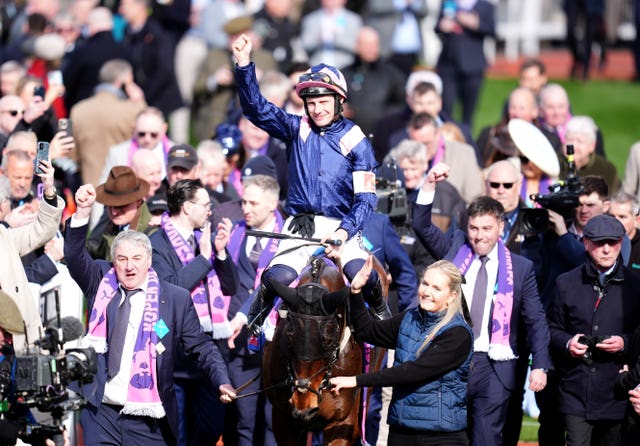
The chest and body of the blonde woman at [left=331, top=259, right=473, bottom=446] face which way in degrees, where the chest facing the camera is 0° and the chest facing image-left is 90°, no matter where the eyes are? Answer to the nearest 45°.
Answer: approximately 45°

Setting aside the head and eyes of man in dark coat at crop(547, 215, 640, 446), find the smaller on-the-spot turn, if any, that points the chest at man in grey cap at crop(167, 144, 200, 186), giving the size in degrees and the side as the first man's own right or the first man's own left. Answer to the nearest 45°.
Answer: approximately 90° to the first man's own right

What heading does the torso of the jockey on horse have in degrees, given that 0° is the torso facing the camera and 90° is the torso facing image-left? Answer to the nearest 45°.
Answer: approximately 0°

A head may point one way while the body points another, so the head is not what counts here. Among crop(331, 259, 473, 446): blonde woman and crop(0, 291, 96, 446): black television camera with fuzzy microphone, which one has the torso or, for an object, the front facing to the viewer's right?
the black television camera with fuzzy microphone

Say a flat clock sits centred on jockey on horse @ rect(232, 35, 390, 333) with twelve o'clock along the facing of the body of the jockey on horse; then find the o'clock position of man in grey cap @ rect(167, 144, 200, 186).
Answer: The man in grey cap is roughly at 5 o'clock from the jockey on horse.

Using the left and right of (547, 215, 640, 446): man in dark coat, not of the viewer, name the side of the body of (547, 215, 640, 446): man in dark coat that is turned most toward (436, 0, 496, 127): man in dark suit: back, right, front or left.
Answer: back

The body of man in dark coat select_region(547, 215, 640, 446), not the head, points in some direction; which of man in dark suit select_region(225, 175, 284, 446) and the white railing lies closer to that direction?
the man in dark suit

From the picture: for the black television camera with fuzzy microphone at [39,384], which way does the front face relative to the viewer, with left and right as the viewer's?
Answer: facing to the right of the viewer
